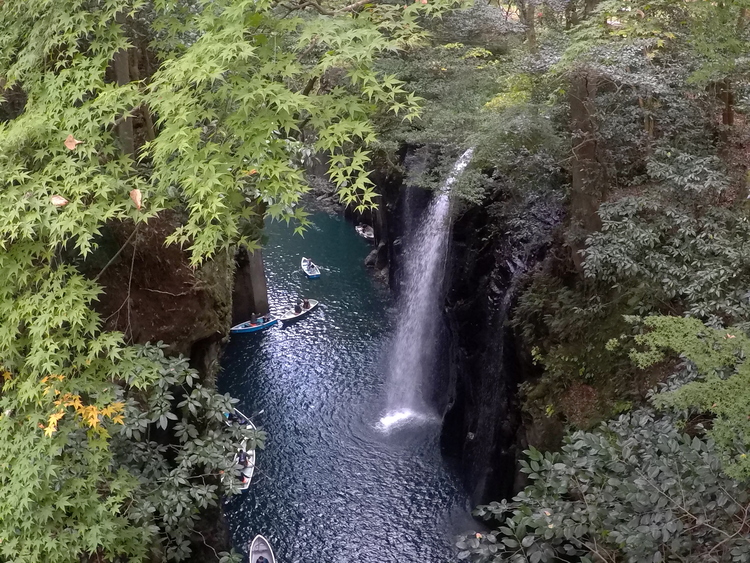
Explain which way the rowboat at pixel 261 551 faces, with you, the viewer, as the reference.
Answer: facing away from the viewer

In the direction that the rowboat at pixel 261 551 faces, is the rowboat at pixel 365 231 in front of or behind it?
in front

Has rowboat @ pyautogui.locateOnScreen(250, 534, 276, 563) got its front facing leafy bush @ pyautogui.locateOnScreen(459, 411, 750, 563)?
no

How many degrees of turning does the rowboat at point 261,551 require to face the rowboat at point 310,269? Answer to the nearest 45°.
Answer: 0° — it already faces it

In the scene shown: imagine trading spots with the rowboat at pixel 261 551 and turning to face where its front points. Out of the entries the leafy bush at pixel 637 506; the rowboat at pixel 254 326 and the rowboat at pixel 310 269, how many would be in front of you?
2

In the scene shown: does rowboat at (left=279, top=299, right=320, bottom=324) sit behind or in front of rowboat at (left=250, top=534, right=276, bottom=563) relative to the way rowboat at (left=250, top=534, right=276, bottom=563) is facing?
in front

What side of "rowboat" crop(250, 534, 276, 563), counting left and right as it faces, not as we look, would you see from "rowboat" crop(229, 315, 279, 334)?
front
